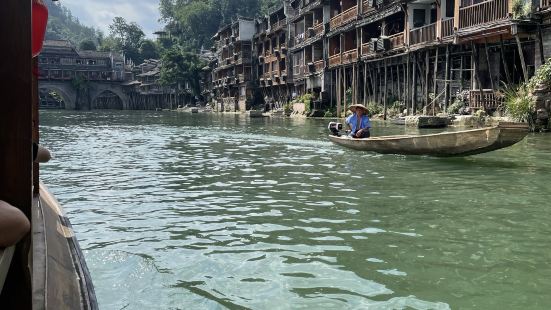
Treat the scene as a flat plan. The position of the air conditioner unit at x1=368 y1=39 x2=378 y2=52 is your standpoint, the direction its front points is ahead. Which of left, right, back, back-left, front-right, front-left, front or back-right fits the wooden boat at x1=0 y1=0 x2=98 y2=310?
front-left

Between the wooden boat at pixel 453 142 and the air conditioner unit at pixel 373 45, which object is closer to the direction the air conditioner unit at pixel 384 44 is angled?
the wooden boat

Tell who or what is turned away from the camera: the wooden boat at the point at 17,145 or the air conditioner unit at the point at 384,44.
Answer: the wooden boat

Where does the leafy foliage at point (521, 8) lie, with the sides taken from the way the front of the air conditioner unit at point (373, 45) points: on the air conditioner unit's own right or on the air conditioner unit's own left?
on the air conditioner unit's own left

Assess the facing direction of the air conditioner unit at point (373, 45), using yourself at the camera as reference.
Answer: facing the viewer and to the left of the viewer

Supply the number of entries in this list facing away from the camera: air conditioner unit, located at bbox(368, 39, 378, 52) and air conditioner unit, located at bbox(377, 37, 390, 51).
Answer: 0

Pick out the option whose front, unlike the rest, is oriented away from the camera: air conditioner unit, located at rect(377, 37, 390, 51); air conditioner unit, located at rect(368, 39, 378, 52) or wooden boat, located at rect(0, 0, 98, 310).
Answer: the wooden boat

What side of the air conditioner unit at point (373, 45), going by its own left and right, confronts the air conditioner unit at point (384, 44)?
left

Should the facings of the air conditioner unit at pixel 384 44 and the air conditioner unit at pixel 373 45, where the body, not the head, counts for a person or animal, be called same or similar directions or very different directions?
same or similar directions

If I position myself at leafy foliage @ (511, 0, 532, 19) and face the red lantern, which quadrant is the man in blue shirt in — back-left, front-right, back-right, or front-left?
front-right

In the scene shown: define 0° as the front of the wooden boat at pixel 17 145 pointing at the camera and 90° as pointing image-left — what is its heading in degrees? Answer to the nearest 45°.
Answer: approximately 180°

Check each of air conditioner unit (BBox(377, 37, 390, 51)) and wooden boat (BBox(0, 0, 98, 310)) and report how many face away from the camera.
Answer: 1

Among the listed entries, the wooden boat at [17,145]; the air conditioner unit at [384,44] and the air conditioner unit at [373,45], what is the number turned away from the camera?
1

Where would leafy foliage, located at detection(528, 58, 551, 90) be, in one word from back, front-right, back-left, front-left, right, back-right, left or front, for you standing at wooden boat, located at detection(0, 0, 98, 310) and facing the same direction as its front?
front-right
